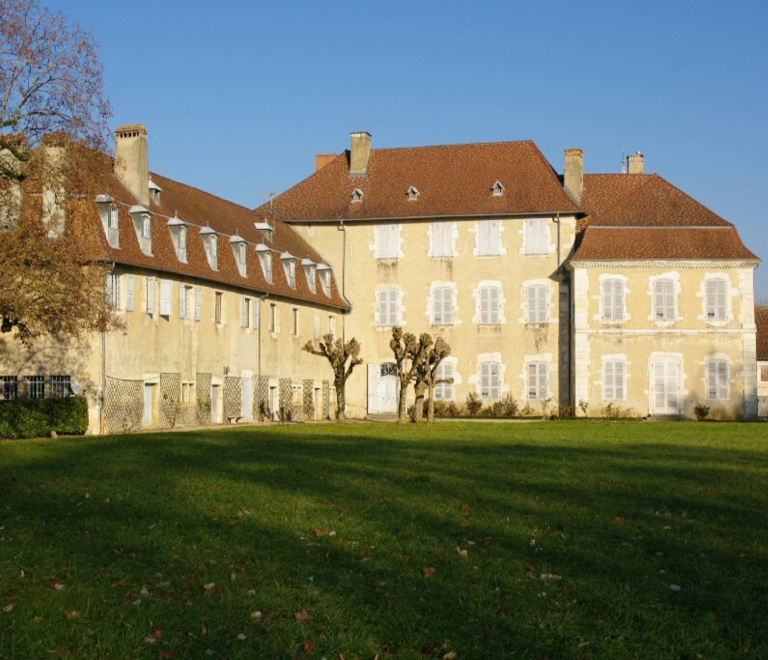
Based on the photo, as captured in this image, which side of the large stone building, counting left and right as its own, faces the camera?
front

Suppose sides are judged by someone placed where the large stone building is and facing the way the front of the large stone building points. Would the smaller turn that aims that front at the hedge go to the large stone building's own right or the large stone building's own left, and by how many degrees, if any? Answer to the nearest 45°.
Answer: approximately 45° to the large stone building's own right
